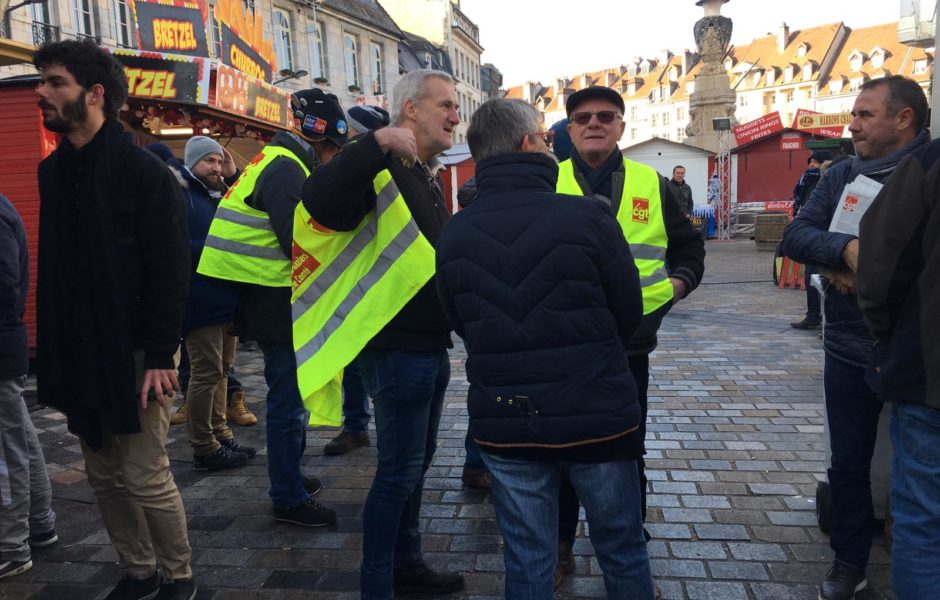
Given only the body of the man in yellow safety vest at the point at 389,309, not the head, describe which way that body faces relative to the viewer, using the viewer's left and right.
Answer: facing to the right of the viewer

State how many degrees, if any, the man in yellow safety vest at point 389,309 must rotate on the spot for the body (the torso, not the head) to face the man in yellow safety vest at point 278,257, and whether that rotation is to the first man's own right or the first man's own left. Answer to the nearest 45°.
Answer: approximately 135° to the first man's own left

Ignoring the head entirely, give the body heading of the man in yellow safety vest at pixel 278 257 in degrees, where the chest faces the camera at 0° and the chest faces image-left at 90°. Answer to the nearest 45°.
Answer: approximately 270°

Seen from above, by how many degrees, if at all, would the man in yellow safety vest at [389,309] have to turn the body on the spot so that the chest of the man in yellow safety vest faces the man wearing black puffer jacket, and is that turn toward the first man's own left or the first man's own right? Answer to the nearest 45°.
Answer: approximately 45° to the first man's own right

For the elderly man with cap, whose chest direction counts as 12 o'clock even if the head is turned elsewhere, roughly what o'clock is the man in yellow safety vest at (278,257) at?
The man in yellow safety vest is roughly at 3 o'clock from the elderly man with cap.

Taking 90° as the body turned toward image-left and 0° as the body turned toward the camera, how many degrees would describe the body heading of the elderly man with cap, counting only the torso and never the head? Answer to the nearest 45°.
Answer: approximately 0°

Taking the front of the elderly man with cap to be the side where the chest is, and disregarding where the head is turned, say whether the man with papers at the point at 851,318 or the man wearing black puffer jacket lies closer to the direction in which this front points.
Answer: the man wearing black puffer jacket

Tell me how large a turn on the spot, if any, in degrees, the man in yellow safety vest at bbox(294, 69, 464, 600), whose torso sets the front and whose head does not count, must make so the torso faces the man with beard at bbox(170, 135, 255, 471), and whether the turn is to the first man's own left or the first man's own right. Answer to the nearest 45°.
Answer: approximately 135° to the first man's own left
